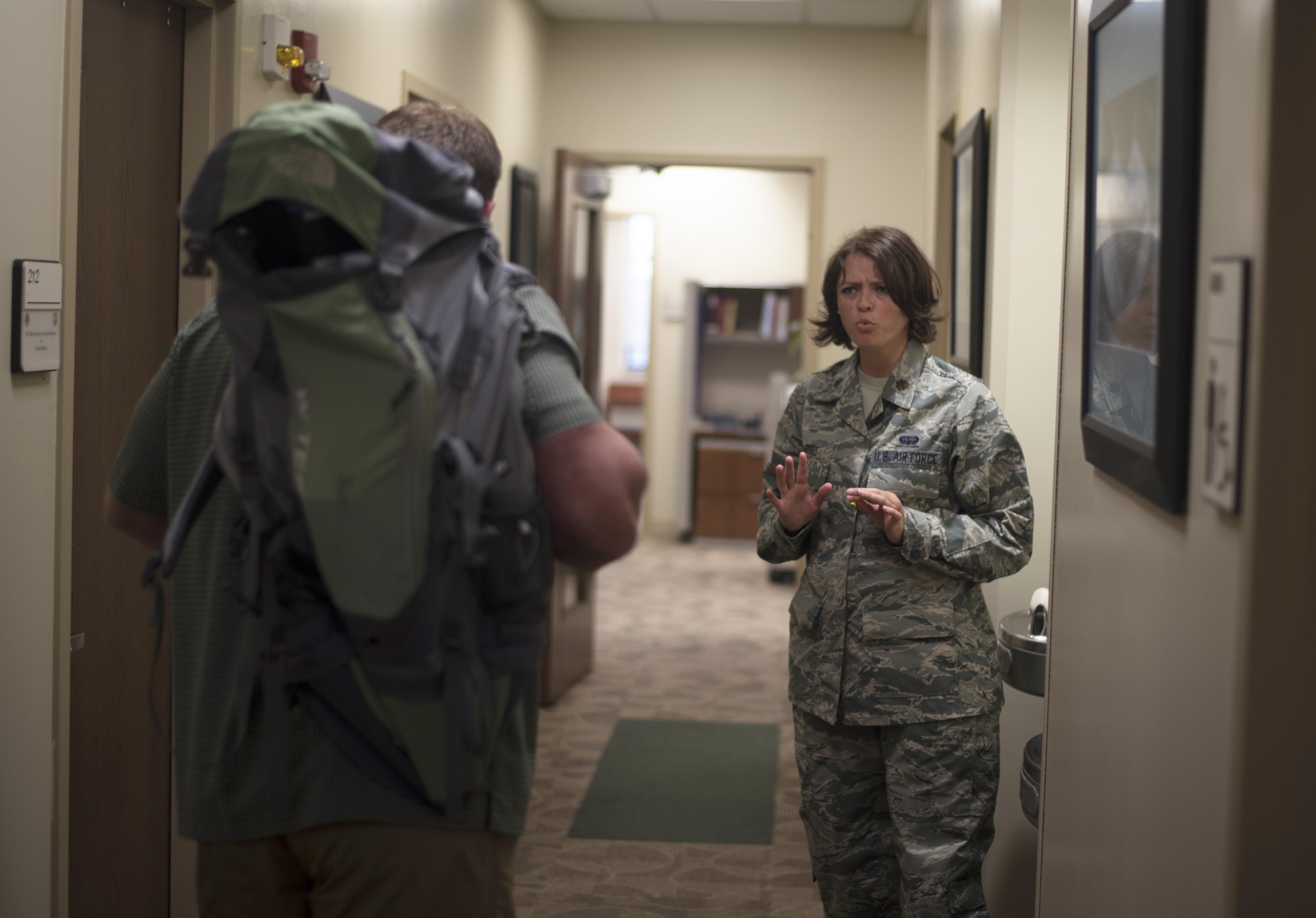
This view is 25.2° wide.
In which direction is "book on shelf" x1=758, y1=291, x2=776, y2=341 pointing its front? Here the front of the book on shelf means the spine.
toward the camera

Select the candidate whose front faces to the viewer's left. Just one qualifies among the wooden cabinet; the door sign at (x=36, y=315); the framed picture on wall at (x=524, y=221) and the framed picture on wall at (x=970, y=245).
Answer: the framed picture on wall at (x=970, y=245)

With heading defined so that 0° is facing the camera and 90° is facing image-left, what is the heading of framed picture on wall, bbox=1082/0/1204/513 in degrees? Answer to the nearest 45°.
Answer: approximately 90°

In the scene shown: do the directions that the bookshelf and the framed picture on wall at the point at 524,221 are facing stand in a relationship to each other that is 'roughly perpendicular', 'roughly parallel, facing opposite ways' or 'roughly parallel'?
roughly perpendicular

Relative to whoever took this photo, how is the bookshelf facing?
facing the viewer

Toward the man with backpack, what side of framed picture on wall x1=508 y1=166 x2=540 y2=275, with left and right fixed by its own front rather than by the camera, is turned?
right

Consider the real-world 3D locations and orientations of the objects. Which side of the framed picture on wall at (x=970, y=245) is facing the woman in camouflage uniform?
left

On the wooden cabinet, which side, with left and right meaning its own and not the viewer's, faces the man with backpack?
front

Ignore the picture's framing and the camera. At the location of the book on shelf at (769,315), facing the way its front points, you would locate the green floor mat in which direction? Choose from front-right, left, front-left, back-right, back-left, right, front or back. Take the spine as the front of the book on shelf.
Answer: front

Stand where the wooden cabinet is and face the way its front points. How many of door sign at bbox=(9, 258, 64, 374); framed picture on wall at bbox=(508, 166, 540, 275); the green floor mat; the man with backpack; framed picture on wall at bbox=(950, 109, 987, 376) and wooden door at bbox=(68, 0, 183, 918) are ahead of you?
6

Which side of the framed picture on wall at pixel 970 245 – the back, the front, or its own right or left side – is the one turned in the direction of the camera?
left

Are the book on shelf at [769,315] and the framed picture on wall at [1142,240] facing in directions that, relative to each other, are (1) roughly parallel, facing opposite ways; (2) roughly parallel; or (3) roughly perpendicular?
roughly perpendicular

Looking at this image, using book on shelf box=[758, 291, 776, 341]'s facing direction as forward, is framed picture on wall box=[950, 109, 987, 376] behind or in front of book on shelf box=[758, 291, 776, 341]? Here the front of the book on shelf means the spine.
in front

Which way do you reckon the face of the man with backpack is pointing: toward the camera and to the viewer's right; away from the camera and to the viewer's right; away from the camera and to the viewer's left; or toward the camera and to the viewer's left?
away from the camera and to the viewer's right

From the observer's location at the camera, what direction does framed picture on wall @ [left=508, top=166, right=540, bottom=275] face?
facing to the right of the viewer

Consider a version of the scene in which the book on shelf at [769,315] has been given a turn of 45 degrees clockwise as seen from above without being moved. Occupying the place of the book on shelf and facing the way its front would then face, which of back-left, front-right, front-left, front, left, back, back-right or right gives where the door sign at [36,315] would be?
front-left

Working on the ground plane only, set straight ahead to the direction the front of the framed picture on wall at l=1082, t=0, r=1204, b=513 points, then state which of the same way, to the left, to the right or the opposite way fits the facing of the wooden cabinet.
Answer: to the left

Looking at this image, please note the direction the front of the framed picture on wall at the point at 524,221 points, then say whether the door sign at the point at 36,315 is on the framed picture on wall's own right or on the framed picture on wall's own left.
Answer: on the framed picture on wall's own right

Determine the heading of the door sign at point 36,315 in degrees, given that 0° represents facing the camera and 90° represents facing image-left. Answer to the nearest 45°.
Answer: approximately 315°

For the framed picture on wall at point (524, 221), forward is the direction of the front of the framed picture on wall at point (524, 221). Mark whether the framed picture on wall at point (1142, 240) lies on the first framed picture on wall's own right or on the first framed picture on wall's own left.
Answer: on the first framed picture on wall's own right
